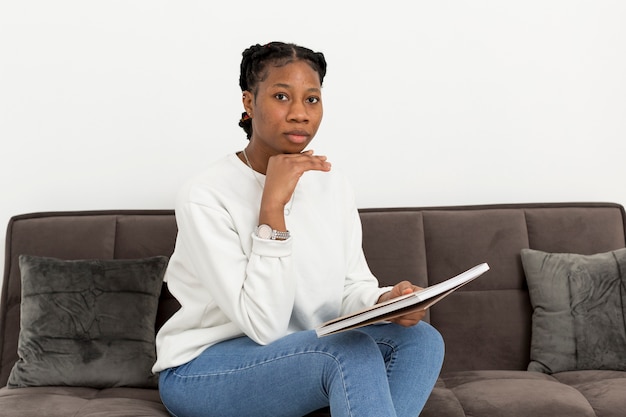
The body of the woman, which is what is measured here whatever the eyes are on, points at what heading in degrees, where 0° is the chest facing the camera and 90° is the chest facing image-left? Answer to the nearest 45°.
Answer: approximately 315°

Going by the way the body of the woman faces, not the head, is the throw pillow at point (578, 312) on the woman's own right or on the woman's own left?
on the woman's own left

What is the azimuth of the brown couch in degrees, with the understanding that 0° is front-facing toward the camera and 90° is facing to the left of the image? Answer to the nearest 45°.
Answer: approximately 0°

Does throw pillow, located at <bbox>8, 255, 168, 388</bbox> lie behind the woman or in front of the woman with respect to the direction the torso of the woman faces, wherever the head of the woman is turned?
behind
